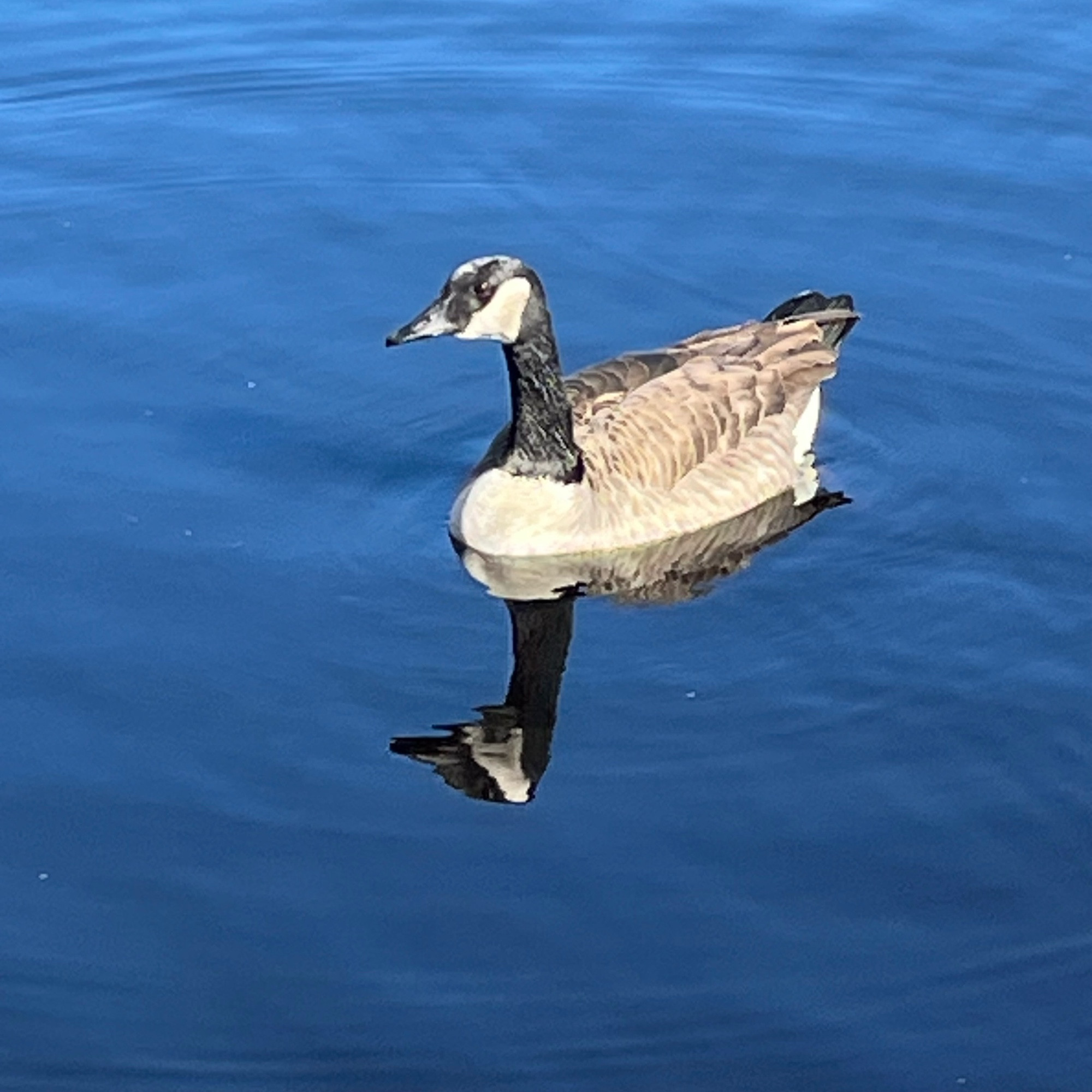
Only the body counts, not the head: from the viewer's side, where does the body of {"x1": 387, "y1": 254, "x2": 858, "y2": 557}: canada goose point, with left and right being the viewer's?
facing the viewer and to the left of the viewer
